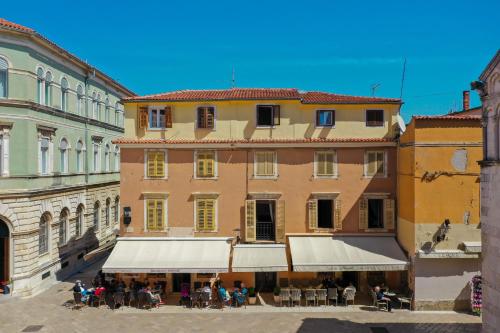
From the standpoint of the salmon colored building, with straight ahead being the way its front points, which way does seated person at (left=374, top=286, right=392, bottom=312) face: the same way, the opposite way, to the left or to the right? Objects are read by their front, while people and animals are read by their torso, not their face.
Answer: to the left

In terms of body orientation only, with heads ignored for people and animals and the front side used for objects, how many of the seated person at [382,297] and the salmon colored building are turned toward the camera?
1

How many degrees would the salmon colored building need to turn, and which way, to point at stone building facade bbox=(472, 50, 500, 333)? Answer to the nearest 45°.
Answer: approximately 45° to its left

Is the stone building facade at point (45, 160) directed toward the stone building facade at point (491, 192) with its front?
yes

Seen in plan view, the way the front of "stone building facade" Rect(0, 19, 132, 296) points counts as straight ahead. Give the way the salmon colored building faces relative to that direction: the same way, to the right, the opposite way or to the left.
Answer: to the right

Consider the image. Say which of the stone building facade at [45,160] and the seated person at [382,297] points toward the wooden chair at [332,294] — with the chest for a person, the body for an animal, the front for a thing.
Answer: the stone building facade

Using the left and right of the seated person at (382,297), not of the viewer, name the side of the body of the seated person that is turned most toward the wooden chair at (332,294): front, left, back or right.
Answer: back

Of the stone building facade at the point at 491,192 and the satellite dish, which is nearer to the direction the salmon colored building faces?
the stone building facade

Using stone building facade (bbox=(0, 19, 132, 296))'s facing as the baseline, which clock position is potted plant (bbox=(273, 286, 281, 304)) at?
The potted plant is roughly at 12 o'clock from the stone building facade.

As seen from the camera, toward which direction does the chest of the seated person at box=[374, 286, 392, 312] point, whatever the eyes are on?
to the viewer's right
